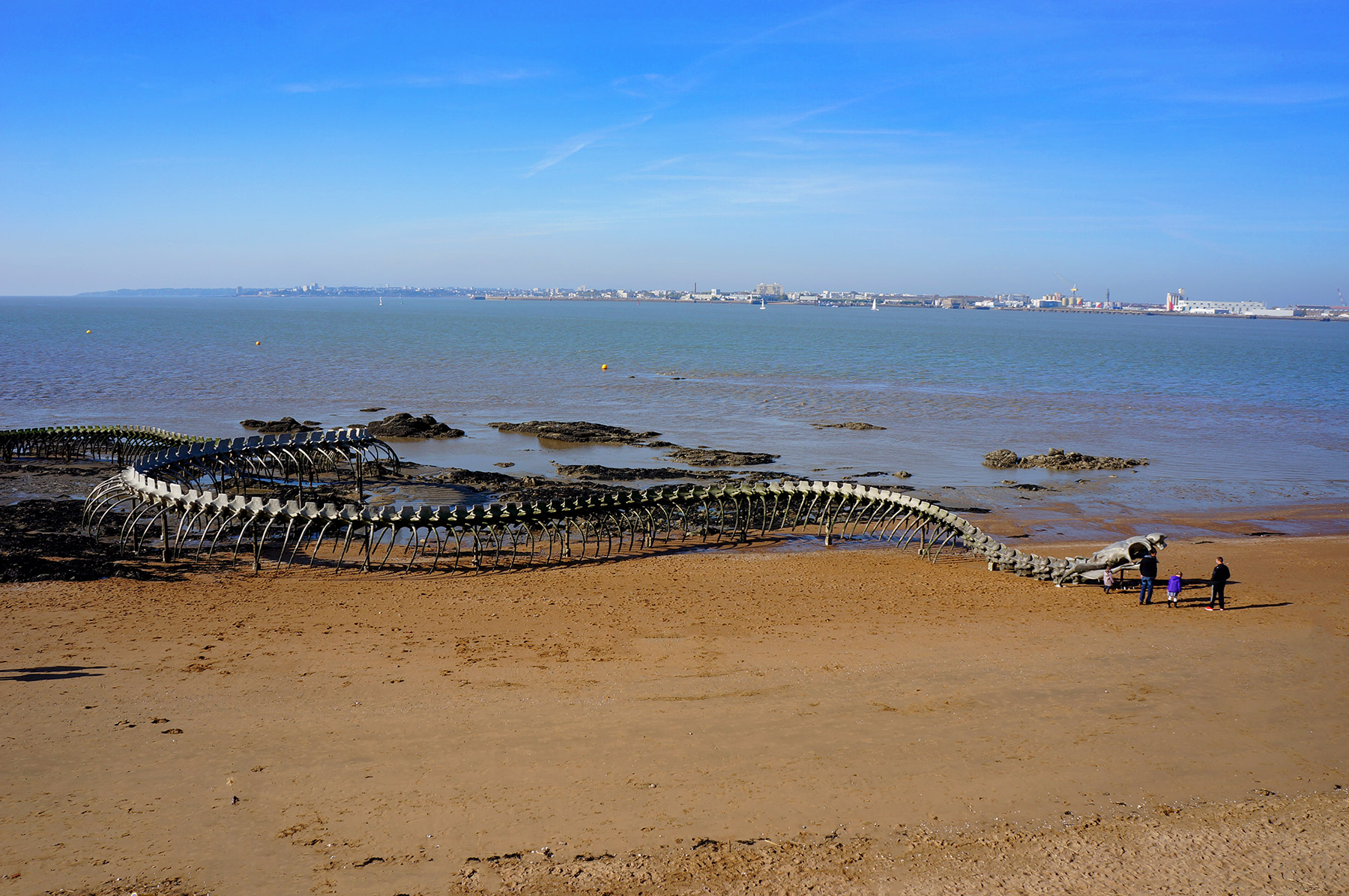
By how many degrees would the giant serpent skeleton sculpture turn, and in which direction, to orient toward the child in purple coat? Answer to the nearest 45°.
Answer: approximately 45° to its right

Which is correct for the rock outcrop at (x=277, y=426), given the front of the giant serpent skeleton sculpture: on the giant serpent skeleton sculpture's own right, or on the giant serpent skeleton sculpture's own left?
on the giant serpent skeleton sculpture's own left

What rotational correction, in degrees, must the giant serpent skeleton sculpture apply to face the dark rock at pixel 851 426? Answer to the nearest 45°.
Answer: approximately 45° to its left

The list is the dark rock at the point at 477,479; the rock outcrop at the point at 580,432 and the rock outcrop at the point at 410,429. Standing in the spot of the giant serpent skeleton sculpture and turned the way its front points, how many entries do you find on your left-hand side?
3

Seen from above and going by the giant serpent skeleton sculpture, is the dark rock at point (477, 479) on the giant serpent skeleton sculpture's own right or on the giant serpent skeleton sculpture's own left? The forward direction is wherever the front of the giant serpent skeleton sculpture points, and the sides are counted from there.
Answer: on the giant serpent skeleton sculpture's own left

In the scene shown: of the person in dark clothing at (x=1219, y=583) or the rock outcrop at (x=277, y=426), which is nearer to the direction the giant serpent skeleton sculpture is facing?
the person in dark clothing

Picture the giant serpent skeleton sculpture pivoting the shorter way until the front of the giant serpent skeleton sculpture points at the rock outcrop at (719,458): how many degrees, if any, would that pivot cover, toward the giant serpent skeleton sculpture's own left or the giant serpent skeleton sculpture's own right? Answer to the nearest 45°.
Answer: approximately 45° to the giant serpent skeleton sculpture's own left

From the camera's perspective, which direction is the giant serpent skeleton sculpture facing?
to the viewer's right

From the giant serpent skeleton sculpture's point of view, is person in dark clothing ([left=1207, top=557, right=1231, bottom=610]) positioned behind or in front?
in front
